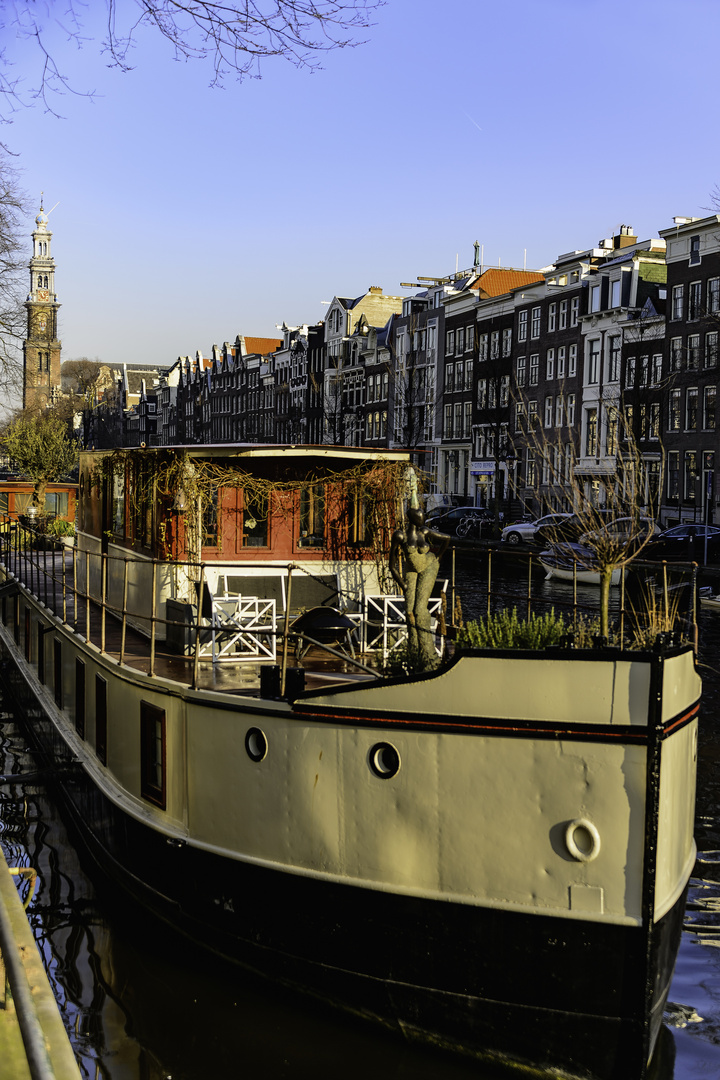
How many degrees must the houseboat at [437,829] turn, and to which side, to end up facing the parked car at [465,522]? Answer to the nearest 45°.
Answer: approximately 135° to its left

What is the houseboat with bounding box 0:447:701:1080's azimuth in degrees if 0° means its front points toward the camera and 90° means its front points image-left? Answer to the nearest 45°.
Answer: approximately 315°

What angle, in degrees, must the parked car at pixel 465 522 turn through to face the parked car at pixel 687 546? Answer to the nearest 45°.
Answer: approximately 135° to its left

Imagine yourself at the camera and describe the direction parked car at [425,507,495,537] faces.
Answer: facing to the left of the viewer

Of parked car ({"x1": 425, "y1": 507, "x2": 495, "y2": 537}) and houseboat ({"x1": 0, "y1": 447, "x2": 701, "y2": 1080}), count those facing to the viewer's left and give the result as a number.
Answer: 1

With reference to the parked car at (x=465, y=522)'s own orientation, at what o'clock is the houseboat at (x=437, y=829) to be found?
The houseboat is roughly at 9 o'clock from the parked car.

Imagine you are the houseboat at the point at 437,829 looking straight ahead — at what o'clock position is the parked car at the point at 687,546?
The parked car is roughly at 8 o'clock from the houseboat.

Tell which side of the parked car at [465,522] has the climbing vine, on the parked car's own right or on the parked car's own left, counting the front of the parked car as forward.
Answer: on the parked car's own left

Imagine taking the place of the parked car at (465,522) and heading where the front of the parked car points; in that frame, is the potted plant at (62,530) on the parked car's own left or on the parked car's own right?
on the parked car's own left
